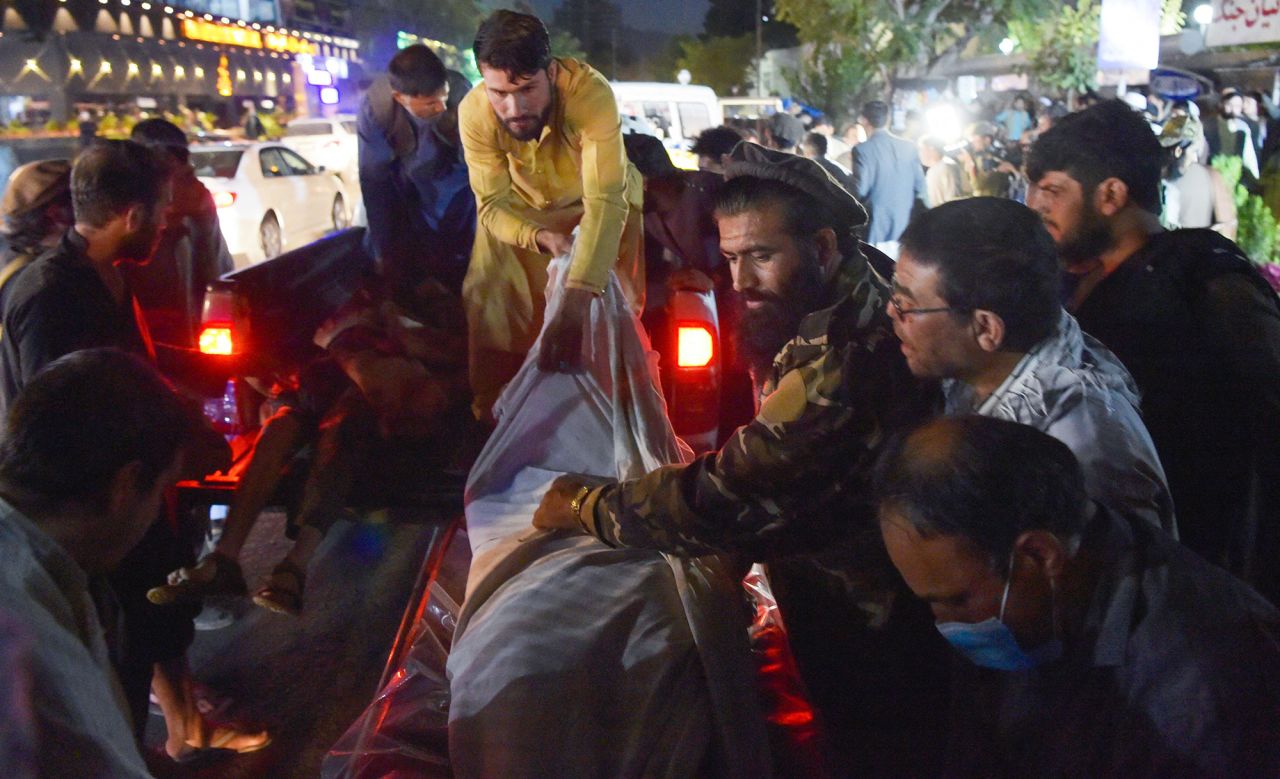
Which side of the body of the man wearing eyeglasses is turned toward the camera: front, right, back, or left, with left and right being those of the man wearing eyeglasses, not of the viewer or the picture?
left

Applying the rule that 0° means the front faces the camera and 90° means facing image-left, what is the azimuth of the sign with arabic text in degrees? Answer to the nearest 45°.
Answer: approximately 0°

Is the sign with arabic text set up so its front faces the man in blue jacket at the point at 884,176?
yes

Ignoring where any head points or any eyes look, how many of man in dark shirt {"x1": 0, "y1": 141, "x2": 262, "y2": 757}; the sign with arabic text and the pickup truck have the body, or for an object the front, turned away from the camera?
1

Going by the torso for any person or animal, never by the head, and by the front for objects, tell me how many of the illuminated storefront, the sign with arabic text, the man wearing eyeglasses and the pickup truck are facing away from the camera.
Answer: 1

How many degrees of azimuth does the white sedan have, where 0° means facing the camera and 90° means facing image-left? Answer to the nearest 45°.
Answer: approximately 225°

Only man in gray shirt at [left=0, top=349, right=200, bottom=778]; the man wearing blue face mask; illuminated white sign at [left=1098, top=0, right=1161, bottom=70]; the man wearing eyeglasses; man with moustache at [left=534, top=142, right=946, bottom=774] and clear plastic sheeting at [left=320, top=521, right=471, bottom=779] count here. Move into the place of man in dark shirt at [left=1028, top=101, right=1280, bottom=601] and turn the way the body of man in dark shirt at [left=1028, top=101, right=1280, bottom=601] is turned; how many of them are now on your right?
1

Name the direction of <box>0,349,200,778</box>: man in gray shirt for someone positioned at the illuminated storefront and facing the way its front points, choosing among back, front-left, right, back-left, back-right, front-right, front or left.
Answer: front-right

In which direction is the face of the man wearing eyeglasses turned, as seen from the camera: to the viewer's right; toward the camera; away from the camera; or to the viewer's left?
to the viewer's left

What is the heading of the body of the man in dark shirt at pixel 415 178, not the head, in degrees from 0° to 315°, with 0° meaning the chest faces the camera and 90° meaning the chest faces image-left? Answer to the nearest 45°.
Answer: approximately 315°

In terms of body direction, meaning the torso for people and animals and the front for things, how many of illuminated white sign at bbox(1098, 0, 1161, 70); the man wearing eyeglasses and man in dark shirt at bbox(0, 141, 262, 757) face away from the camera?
0

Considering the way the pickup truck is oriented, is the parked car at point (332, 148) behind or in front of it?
in front

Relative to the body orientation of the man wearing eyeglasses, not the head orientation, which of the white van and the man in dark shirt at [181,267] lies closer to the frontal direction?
the man in dark shirt

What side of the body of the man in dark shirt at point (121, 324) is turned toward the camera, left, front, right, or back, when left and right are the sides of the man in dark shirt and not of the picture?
right

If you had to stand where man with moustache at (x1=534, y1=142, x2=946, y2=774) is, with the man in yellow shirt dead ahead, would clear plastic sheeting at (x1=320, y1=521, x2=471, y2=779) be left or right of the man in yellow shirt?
left

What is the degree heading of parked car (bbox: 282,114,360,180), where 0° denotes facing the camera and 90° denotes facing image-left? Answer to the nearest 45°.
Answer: approximately 225°

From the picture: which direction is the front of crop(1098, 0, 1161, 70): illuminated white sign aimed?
toward the camera

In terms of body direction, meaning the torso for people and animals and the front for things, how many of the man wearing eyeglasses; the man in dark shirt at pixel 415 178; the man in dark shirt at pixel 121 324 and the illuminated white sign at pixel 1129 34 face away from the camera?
0
